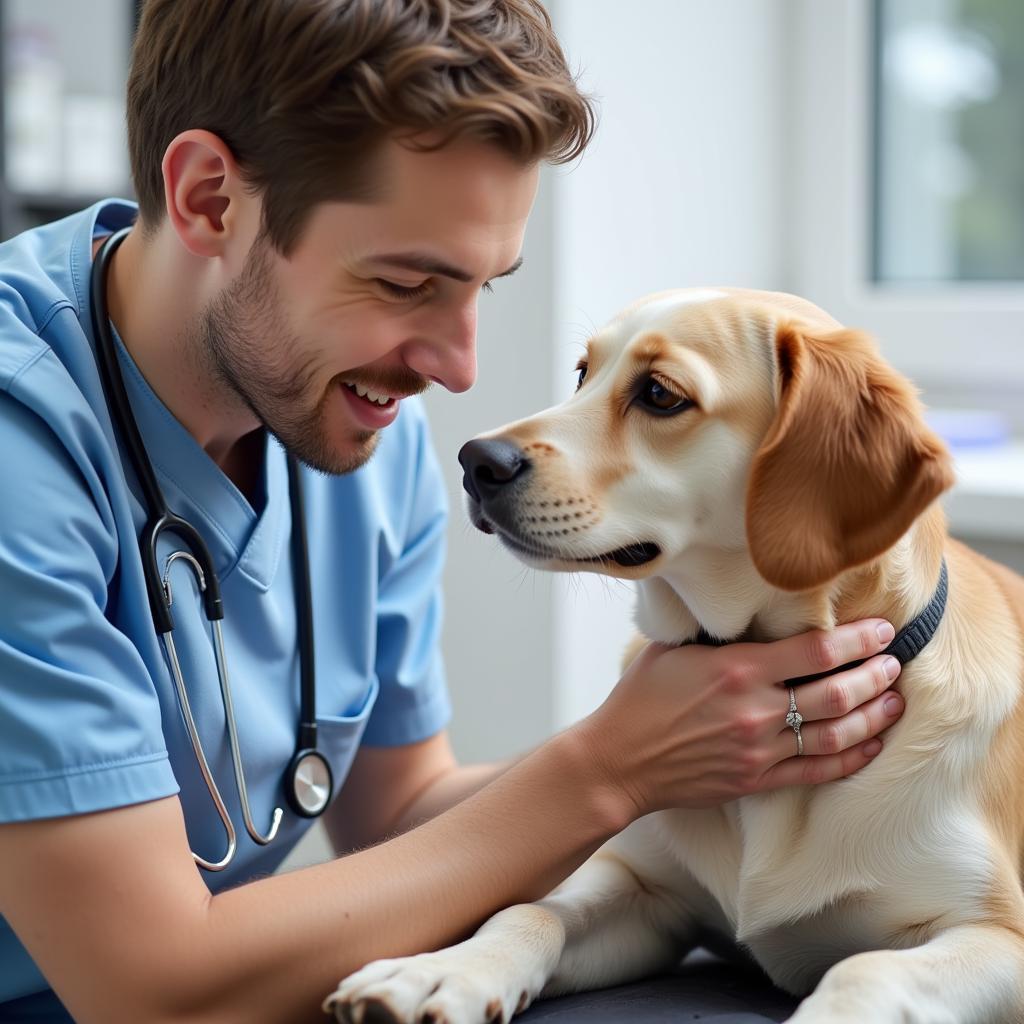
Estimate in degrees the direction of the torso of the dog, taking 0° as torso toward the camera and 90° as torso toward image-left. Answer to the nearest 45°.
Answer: approximately 45°

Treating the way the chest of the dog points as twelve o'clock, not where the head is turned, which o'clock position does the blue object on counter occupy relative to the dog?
The blue object on counter is roughly at 5 o'clock from the dog.

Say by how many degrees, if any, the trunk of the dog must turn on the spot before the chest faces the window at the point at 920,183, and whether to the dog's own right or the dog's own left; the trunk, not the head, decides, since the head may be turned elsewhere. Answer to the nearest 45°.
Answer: approximately 135° to the dog's own right

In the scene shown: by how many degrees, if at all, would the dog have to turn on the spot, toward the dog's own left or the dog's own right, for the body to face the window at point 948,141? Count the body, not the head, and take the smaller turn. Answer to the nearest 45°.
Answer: approximately 135° to the dog's own right
